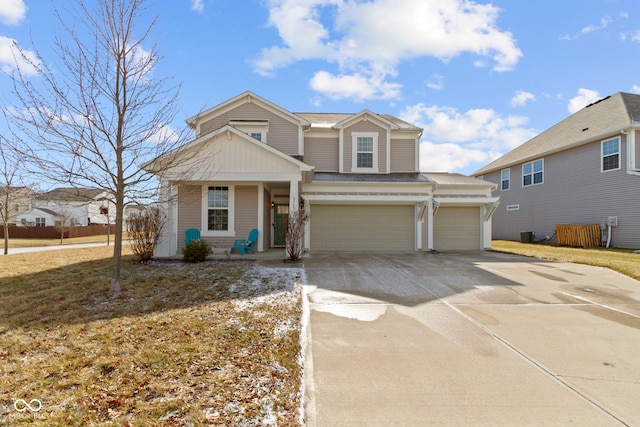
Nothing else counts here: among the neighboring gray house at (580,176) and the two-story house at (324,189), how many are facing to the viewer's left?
0

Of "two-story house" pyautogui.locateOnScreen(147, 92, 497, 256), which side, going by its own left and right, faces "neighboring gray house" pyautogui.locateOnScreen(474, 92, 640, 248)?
left

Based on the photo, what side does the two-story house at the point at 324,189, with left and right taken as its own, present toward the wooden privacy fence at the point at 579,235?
left

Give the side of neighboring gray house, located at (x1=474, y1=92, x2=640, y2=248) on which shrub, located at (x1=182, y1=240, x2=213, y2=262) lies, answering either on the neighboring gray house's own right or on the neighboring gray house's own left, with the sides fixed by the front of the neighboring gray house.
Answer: on the neighboring gray house's own right

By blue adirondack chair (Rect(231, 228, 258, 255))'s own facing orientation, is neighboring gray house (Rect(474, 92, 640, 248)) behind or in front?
behind

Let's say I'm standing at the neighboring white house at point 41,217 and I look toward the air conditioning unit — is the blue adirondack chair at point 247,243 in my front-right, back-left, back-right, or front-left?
front-right

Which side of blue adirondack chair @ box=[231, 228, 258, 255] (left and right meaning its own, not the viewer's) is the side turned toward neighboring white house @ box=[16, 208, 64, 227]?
right

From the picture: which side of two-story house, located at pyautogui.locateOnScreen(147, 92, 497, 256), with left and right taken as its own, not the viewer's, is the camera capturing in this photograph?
front

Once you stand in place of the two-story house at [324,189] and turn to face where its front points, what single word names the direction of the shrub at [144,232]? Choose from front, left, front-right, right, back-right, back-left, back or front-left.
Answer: front-right

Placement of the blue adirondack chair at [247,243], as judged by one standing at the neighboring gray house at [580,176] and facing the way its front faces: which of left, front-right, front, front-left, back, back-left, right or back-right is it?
right

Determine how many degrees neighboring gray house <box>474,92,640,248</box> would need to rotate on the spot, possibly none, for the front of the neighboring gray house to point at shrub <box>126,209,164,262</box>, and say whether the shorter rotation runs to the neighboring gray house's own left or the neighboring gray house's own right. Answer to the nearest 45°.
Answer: approximately 90° to the neighboring gray house's own right

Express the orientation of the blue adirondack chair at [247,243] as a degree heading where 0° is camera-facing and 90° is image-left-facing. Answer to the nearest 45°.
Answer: approximately 45°
